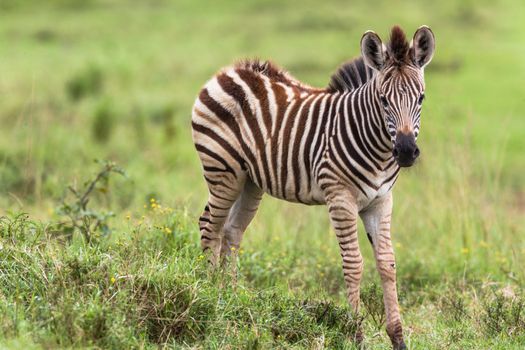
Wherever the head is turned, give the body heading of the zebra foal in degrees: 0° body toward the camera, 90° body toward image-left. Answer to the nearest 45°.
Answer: approximately 315°
